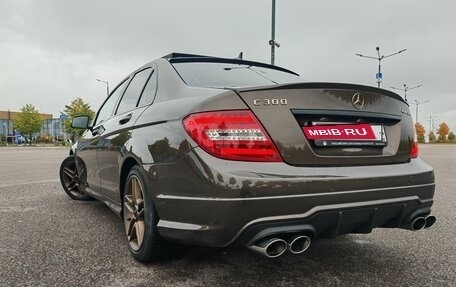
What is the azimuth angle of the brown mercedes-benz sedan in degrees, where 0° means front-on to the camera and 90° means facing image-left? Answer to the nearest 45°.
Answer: approximately 135°
